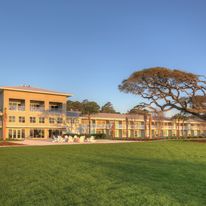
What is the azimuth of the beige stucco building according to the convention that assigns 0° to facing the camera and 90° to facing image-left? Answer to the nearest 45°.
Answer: approximately 315°
